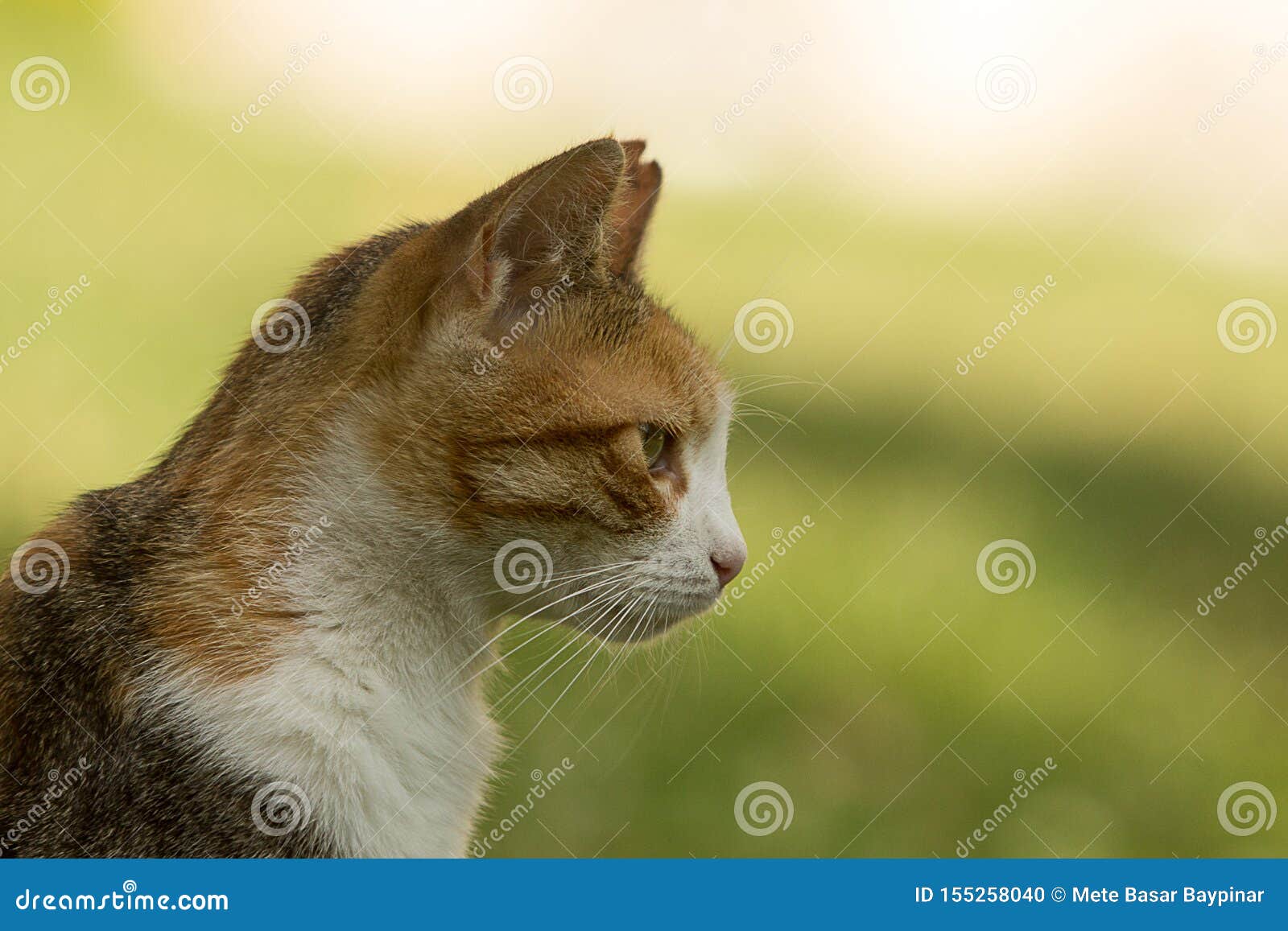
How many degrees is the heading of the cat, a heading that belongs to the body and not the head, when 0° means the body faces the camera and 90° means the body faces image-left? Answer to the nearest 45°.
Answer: approximately 270°
